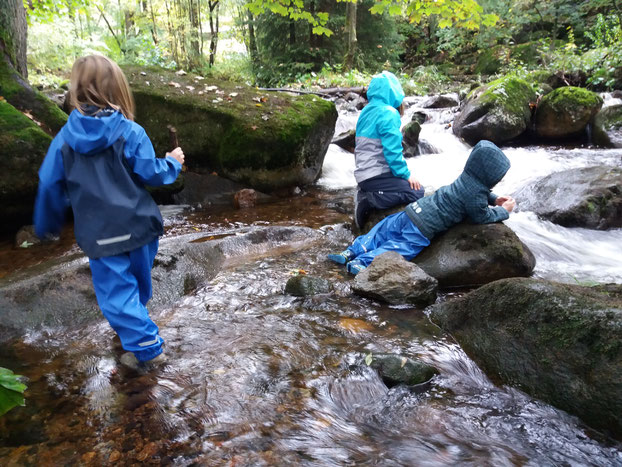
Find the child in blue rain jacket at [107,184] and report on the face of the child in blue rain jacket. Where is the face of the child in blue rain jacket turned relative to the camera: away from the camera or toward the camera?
away from the camera

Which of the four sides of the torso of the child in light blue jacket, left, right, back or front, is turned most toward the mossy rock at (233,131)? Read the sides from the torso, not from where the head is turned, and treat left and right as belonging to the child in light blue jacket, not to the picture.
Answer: left

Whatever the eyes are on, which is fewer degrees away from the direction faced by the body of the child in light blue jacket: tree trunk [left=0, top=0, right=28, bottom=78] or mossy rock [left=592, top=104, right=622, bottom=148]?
the mossy rock

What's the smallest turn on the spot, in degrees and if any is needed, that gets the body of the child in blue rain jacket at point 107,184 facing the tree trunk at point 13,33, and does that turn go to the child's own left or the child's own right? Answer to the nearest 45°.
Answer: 0° — they already face it

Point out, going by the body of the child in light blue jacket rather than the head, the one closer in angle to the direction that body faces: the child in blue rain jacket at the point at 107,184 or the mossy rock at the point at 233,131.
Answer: the mossy rock

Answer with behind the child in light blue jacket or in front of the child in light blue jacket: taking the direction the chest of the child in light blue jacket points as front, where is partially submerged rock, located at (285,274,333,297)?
behind

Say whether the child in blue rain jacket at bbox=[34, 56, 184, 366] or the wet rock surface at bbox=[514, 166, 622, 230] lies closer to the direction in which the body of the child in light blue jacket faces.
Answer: the wet rock surface

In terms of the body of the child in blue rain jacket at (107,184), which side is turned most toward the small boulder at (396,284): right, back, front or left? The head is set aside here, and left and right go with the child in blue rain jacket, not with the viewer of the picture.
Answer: right

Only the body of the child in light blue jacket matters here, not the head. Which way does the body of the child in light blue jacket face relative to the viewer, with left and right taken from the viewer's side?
facing away from the viewer and to the right of the viewer

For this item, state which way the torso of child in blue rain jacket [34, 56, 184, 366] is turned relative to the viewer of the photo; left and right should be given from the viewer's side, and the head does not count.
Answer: facing away from the viewer
